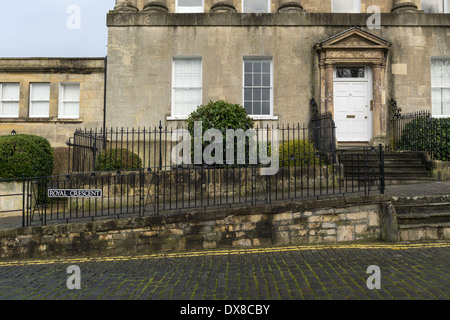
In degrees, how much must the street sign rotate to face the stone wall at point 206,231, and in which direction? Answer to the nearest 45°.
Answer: approximately 45° to its left

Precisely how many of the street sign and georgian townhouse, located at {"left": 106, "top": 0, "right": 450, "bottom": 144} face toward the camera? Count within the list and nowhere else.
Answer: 2

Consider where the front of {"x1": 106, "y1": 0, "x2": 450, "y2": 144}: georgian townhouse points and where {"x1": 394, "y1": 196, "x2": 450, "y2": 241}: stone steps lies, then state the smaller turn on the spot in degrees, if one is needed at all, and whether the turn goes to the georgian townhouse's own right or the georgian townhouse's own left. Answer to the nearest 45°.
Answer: approximately 45° to the georgian townhouse's own left

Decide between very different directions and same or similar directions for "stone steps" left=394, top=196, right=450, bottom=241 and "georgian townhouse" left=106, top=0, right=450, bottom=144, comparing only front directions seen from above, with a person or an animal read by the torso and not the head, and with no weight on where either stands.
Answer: same or similar directions

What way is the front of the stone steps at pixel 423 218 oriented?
toward the camera

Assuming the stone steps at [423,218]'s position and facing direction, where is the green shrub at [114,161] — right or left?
on its right

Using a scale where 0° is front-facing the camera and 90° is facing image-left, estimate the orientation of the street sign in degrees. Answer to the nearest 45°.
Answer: approximately 0°

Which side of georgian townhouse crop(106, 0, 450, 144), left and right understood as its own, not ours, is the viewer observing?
front

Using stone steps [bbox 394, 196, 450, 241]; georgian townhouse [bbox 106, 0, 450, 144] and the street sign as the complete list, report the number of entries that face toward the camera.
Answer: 3

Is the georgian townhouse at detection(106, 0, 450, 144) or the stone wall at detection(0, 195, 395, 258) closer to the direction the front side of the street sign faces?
the stone wall

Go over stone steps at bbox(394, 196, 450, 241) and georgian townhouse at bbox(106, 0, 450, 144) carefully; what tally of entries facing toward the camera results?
2

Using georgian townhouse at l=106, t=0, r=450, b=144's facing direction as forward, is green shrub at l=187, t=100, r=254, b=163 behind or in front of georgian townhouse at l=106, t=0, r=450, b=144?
in front

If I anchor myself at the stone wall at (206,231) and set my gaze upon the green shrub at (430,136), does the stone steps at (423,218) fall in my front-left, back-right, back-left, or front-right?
front-right

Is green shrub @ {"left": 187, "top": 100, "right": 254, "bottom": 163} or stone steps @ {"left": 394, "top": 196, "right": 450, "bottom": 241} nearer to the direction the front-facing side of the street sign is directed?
the stone steps
